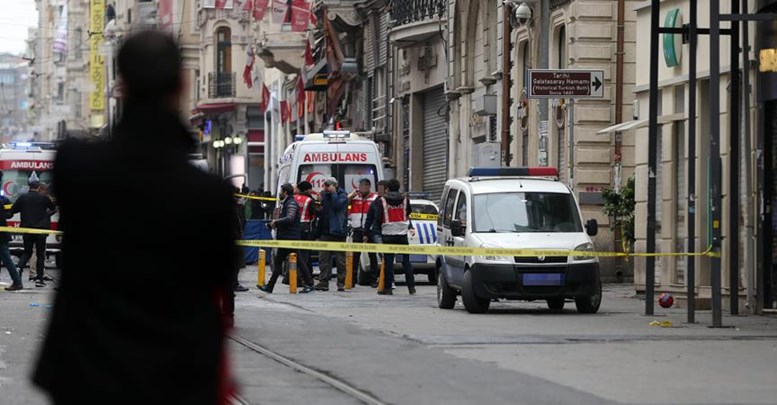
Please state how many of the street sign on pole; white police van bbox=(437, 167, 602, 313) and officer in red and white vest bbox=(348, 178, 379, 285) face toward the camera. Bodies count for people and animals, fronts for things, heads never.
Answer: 3

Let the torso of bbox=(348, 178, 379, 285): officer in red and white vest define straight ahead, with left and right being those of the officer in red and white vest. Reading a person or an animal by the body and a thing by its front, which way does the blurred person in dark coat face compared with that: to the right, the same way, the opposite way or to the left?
the opposite way

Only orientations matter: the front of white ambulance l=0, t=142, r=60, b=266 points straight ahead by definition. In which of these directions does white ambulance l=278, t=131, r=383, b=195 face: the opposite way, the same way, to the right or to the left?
the same way

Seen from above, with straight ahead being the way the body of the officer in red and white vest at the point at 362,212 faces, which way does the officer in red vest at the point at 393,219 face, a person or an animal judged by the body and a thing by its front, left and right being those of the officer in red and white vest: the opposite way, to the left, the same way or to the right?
the opposite way

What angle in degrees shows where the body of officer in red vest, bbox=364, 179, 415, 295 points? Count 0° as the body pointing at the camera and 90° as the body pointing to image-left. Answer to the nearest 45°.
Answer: approximately 180°

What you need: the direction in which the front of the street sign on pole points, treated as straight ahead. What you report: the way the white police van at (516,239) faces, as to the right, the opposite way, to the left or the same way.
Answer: the same way

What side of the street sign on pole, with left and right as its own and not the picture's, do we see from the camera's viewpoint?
front

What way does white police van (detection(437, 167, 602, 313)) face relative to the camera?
toward the camera

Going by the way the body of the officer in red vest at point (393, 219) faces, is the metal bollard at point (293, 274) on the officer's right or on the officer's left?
on the officer's left

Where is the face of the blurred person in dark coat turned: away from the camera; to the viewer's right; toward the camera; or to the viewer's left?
away from the camera

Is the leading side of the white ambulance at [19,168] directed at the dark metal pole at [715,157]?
no

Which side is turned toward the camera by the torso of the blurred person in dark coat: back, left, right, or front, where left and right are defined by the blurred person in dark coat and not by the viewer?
back
